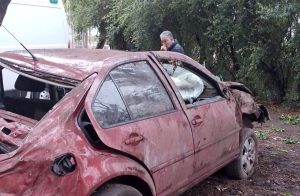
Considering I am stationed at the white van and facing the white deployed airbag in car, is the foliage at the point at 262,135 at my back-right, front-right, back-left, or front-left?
front-left

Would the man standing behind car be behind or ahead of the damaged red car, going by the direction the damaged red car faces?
ahead

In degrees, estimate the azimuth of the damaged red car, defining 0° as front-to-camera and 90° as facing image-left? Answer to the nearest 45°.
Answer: approximately 225°

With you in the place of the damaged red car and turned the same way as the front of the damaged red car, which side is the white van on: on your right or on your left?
on your left

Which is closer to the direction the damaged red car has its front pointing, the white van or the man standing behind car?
the man standing behind car

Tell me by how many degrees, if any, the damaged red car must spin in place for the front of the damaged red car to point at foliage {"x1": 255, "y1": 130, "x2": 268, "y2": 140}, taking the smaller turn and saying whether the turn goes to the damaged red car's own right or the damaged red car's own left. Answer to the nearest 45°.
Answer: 0° — it already faces it

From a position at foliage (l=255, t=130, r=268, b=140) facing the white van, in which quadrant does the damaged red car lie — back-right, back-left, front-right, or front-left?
front-left

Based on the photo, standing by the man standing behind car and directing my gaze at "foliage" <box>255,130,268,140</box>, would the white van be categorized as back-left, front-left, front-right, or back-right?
back-right
